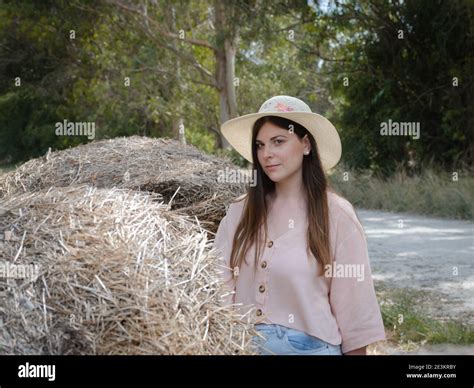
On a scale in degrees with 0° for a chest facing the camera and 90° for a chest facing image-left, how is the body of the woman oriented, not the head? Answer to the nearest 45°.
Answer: approximately 45°

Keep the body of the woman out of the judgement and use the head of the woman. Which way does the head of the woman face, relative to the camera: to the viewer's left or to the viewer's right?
to the viewer's left

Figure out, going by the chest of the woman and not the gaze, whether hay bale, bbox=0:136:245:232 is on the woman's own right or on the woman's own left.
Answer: on the woman's own right
